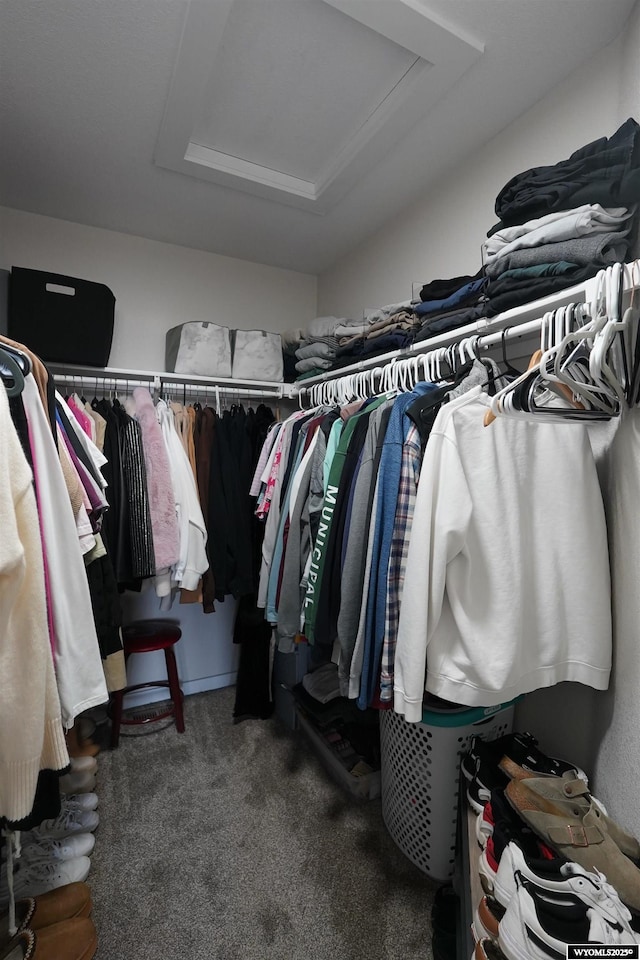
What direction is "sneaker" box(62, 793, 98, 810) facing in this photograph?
to the viewer's right

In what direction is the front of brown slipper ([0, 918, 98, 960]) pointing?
to the viewer's right

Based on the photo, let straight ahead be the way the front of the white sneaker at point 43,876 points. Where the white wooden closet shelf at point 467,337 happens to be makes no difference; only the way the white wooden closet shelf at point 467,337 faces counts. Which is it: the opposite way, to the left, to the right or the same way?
the opposite way

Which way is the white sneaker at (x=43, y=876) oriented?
to the viewer's right

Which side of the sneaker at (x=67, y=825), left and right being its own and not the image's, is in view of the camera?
right

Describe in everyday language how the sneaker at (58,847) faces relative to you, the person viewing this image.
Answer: facing to the right of the viewer
